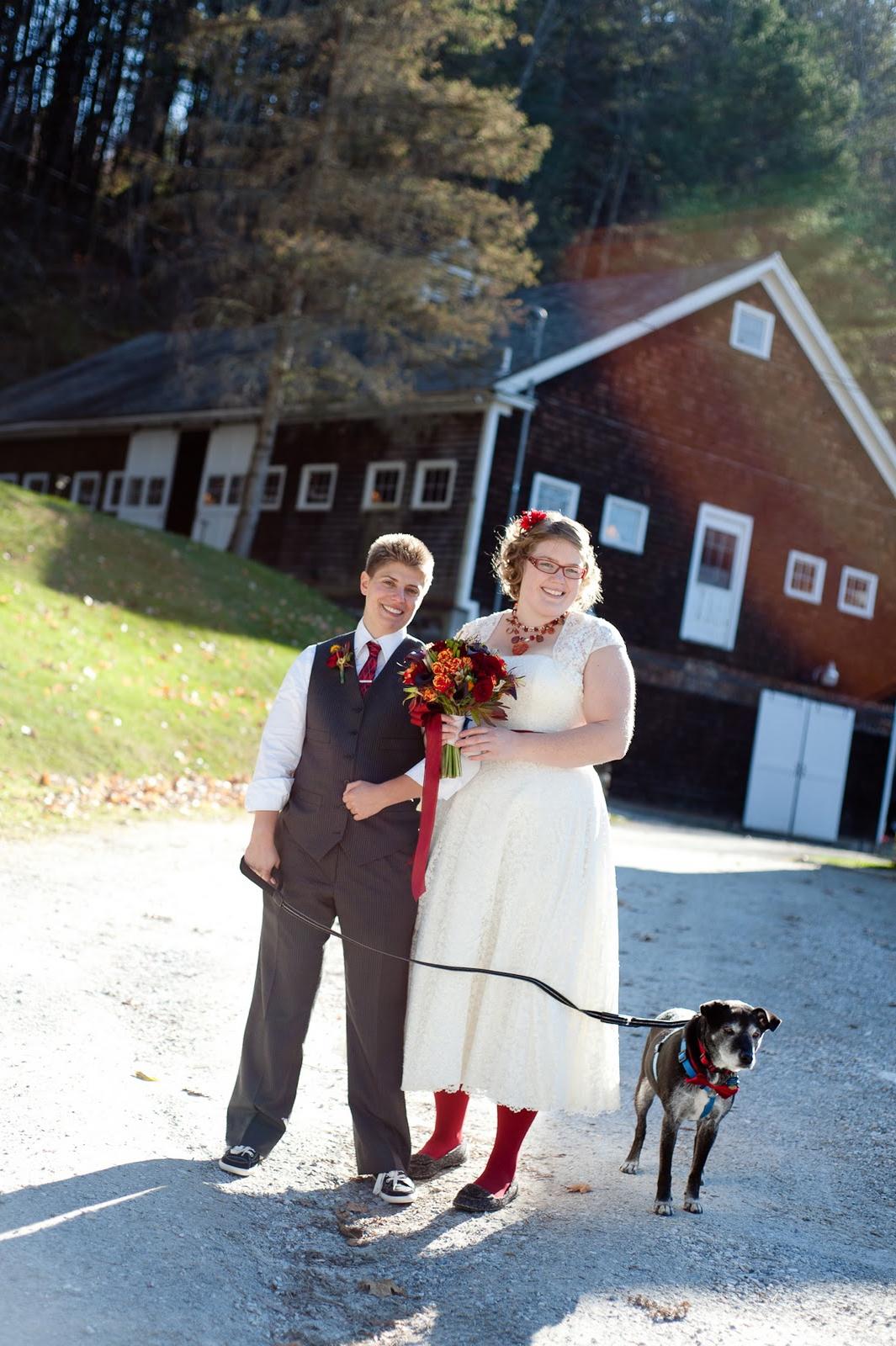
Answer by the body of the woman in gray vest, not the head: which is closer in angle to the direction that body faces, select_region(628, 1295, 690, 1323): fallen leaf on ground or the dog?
the fallen leaf on ground

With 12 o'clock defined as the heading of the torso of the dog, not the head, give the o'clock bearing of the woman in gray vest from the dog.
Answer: The woman in gray vest is roughly at 4 o'clock from the dog.

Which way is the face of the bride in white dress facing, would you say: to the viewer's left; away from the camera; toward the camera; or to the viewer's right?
toward the camera

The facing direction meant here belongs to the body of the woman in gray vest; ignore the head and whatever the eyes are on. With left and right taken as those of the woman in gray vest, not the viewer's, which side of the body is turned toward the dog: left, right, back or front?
left

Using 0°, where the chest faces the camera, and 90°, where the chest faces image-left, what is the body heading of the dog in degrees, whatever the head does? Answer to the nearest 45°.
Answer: approximately 315°

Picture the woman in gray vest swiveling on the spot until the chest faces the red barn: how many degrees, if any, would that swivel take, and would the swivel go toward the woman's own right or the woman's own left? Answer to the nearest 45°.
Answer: approximately 180°

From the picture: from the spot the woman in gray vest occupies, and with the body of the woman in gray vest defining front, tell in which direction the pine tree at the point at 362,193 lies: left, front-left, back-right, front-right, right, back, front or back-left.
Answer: back

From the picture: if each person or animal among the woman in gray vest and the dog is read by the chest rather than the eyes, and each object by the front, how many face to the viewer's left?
0

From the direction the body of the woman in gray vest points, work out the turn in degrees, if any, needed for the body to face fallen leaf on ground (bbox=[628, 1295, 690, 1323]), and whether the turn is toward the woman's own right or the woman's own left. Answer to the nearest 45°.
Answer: approximately 45° to the woman's own left

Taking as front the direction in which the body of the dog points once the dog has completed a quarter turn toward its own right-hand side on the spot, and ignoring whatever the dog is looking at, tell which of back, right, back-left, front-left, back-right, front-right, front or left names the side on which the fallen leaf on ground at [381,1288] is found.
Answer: front

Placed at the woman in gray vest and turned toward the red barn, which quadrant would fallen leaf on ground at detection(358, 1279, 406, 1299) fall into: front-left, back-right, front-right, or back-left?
back-right

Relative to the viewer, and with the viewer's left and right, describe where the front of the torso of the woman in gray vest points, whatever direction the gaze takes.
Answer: facing the viewer

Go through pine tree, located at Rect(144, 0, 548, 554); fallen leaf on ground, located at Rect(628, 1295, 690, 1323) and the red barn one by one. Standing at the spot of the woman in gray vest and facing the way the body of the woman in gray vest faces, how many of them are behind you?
2
